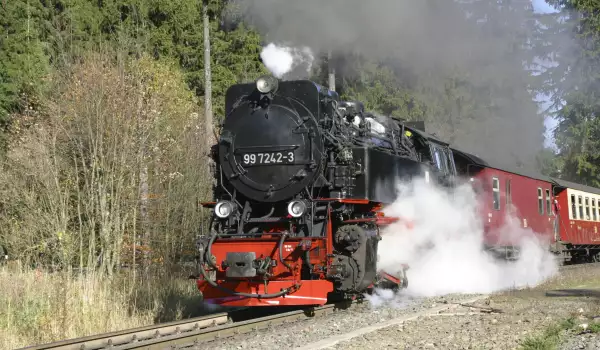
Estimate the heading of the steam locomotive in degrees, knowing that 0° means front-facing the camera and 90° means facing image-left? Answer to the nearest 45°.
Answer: approximately 45°

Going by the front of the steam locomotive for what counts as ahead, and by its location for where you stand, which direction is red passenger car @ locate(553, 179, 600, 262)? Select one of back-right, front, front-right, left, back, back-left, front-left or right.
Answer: back
